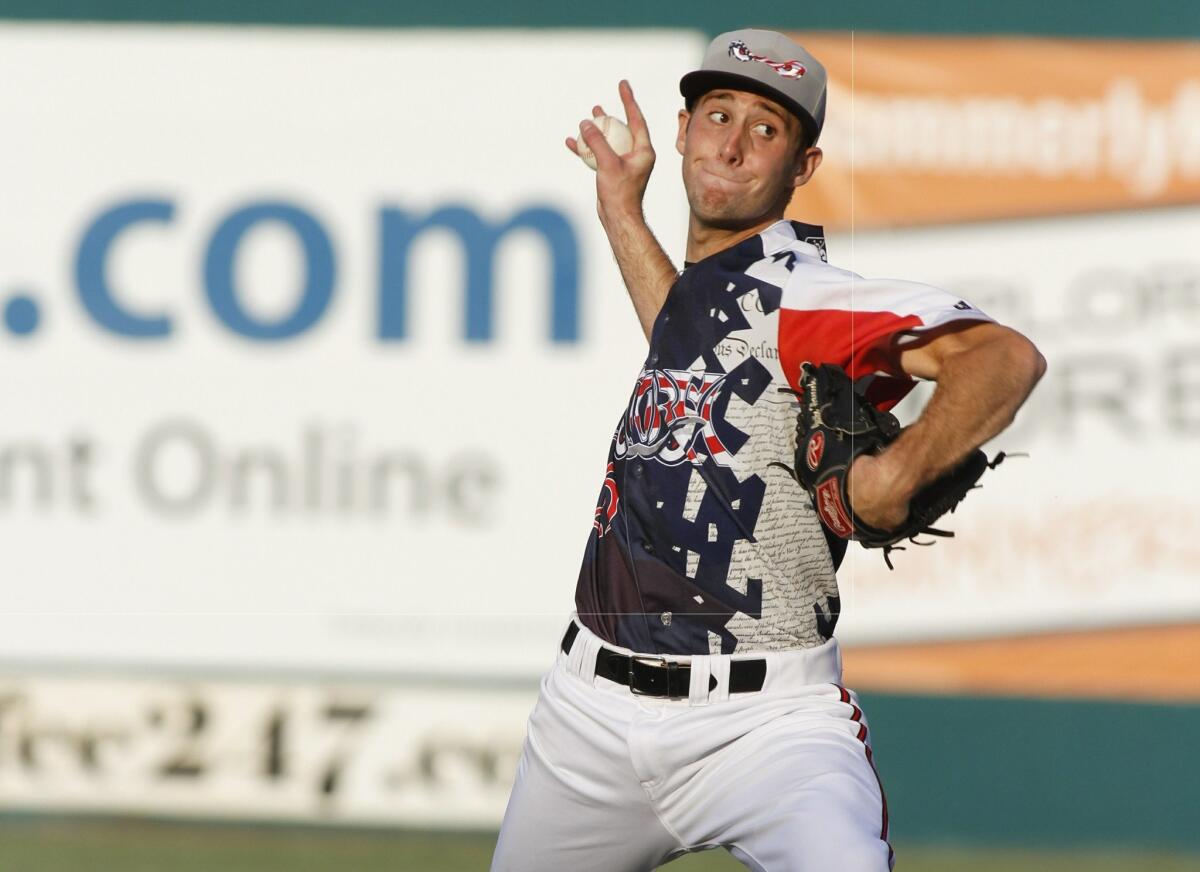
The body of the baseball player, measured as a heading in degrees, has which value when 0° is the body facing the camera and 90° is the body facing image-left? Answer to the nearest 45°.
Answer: approximately 45°

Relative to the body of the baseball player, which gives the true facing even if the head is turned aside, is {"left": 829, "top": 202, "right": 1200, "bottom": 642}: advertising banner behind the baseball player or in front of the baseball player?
behind

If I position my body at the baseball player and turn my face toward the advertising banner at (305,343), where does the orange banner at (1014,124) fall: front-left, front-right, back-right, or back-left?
front-right

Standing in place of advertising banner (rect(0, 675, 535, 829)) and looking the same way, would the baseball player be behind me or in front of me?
in front

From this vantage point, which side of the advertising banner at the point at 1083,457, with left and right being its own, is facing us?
front

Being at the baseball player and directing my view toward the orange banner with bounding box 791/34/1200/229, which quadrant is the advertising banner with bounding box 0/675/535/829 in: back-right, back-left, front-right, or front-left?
front-left

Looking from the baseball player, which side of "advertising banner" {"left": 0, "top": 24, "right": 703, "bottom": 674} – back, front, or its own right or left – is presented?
front

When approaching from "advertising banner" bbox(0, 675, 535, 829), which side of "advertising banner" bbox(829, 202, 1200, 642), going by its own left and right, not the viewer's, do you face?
right

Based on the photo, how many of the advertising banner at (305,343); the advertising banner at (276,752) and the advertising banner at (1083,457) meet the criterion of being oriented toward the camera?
3

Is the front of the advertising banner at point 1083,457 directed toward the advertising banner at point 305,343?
no

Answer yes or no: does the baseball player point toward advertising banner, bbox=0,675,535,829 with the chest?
no

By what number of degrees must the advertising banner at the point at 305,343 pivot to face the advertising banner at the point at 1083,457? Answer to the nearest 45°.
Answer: approximately 90° to its left

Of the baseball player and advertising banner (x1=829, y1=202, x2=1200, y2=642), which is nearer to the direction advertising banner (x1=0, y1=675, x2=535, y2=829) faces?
the baseball player

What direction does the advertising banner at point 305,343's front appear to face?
toward the camera

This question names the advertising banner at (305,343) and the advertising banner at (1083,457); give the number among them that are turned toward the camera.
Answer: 2
